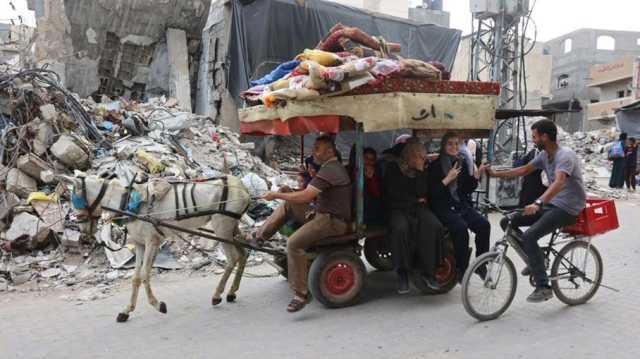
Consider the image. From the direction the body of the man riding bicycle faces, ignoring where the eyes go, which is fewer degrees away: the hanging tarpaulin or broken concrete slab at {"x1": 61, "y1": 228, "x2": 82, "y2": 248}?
the broken concrete slab

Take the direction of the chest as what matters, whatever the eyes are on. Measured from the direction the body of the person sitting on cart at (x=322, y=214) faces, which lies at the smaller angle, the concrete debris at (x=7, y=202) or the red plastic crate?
the concrete debris

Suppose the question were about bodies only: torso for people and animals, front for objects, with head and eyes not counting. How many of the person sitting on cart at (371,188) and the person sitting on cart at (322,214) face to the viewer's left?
1

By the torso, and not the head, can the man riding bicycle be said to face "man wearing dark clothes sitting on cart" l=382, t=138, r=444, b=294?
yes

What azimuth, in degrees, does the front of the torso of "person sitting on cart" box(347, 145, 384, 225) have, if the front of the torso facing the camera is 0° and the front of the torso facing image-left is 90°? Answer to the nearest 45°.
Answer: approximately 0°

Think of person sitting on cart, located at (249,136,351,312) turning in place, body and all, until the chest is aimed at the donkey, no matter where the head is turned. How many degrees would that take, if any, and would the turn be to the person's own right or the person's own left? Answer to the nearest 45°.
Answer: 0° — they already face it

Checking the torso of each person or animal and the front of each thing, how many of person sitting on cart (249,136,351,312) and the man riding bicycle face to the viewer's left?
2

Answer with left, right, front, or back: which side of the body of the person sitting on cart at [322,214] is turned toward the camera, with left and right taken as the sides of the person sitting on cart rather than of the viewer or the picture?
left

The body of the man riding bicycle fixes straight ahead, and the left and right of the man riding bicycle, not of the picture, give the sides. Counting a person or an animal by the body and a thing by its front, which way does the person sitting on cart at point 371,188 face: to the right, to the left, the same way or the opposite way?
to the left

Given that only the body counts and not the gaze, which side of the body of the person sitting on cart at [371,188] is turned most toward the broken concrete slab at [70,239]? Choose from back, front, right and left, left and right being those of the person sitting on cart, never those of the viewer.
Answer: right

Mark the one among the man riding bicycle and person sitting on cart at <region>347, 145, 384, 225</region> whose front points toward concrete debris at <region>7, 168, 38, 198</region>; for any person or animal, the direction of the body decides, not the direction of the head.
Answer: the man riding bicycle

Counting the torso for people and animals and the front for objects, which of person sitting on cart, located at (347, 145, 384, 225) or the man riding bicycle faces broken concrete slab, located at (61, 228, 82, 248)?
the man riding bicycle

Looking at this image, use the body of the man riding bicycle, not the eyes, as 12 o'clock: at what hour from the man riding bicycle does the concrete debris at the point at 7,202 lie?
The concrete debris is roughly at 12 o'clock from the man riding bicycle.

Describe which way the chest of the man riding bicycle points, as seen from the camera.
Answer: to the viewer's left
